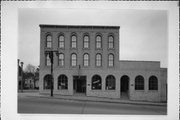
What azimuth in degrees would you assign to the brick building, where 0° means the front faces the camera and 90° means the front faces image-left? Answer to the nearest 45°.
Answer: approximately 0°

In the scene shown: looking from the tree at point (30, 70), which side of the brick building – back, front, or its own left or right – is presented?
right
